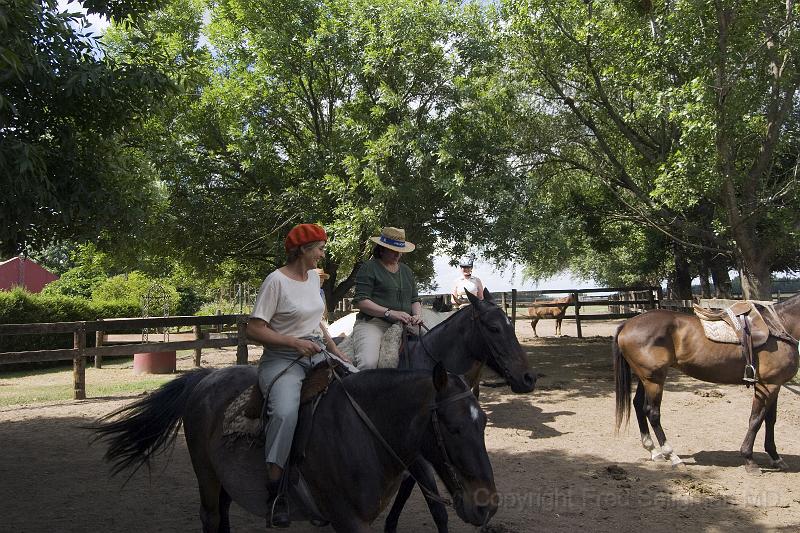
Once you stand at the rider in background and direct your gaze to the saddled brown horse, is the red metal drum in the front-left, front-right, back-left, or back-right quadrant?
back-right

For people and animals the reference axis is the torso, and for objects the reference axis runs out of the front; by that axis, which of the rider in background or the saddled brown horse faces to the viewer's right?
the saddled brown horse

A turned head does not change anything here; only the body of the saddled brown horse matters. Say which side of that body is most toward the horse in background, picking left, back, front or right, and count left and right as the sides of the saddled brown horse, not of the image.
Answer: left

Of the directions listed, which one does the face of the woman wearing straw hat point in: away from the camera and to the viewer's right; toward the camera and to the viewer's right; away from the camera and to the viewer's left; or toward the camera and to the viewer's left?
toward the camera and to the viewer's right

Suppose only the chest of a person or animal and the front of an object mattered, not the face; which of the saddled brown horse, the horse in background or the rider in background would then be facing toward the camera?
the rider in background

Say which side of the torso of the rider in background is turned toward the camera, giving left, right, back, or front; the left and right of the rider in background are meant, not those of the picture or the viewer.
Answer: front

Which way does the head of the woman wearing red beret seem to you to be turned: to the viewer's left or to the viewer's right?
to the viewer's right

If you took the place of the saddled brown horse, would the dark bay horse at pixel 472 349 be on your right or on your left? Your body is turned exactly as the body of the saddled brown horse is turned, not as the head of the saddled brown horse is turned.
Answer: on your right

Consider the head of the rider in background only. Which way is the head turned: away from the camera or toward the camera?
toward the camera

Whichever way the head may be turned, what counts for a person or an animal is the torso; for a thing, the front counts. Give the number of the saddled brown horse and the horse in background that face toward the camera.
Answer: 0

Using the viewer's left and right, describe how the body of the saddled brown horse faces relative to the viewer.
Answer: facing to the right of the viewer

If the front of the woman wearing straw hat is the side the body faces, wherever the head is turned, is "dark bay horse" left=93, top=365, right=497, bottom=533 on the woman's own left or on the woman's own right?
on the woman's own right
